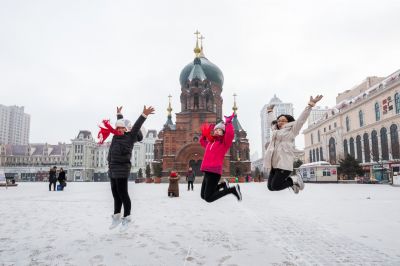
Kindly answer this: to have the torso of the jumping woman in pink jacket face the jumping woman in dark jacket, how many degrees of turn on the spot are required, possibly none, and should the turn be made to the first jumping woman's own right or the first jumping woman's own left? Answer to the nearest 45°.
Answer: approximately 45° to the first jumping woman's own right

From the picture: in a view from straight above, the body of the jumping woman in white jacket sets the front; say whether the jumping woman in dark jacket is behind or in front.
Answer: in front

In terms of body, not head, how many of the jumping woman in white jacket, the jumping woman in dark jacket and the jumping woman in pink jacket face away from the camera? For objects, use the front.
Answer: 0

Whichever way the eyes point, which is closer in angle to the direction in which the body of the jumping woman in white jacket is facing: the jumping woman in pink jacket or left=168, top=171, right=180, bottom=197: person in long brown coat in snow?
the jumping woman in pink jacket

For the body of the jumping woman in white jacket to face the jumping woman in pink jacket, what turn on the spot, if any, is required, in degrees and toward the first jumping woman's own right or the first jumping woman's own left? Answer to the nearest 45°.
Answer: approximately 45° to the first jumping woman's own right

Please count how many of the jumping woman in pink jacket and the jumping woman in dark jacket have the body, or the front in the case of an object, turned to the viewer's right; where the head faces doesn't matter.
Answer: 0

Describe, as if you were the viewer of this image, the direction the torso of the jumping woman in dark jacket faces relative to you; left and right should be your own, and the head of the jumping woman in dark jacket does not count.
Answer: facing the viewer and to the left of the viewer

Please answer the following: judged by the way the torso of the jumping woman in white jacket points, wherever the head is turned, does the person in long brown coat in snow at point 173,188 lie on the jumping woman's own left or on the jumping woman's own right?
on the jumping woman's own right

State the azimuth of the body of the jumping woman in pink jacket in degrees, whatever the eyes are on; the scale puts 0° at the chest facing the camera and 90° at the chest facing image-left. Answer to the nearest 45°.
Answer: approximately 45°

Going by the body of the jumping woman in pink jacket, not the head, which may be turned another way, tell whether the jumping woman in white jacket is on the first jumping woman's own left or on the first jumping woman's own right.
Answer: on the first jumping woman's own left

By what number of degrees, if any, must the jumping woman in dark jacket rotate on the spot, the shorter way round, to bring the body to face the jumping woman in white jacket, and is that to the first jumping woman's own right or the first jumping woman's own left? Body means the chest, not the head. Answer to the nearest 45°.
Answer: approximately 135° to the first jumping woman's own left
